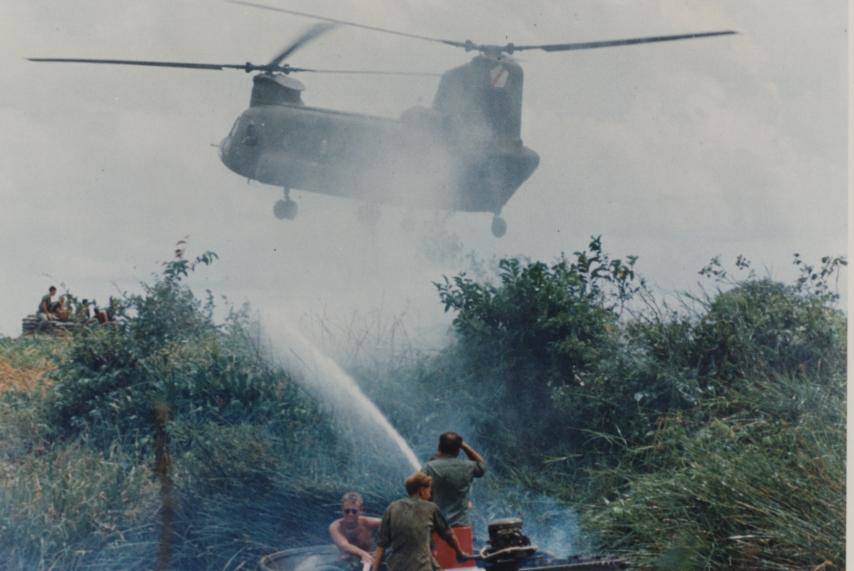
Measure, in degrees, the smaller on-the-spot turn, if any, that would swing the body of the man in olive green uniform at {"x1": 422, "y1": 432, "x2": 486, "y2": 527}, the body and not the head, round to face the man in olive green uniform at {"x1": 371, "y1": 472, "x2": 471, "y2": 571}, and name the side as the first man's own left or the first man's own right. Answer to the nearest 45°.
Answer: approximately 180°

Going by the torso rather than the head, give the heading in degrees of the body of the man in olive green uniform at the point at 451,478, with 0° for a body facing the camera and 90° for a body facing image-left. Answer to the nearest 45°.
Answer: approximately 180°

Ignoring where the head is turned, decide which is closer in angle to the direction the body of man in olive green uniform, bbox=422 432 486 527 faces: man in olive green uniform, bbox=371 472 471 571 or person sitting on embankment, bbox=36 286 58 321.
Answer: the person sitting on embankment

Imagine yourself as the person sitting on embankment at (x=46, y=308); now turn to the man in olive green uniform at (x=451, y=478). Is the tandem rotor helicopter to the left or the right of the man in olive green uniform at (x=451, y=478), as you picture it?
left

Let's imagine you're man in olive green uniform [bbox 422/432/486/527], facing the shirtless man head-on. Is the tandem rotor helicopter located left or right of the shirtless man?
right

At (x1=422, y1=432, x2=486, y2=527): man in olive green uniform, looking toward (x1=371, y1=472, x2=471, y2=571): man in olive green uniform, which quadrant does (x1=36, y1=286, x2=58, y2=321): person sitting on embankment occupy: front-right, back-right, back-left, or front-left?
back-right

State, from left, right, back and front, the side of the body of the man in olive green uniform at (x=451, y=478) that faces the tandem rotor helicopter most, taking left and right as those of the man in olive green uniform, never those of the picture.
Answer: front

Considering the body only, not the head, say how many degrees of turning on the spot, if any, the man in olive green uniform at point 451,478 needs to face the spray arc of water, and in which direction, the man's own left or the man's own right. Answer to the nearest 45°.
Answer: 0° — they already face it

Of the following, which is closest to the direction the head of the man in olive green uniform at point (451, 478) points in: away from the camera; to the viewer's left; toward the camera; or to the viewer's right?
away from the camera

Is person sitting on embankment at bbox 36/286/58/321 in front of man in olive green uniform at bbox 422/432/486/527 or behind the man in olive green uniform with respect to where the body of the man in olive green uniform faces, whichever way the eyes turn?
in front

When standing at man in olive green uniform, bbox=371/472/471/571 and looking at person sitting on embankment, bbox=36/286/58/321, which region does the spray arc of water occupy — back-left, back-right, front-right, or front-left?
front-right
